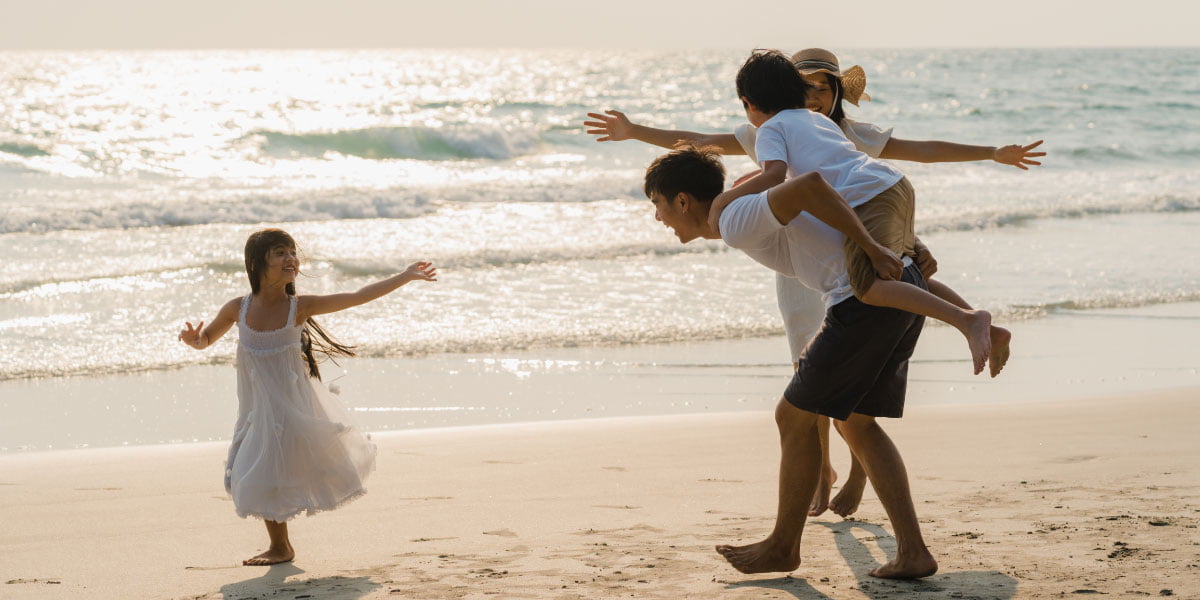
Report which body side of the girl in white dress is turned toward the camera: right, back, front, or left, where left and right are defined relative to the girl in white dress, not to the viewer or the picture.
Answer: front

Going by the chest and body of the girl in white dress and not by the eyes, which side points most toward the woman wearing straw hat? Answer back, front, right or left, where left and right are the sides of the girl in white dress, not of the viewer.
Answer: left
